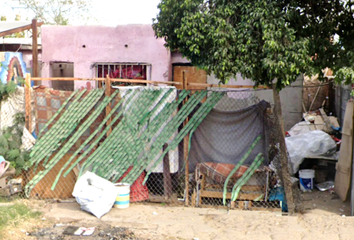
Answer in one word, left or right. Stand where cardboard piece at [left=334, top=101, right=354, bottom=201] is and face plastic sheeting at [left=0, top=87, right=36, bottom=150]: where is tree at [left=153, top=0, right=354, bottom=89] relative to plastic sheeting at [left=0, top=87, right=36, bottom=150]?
left

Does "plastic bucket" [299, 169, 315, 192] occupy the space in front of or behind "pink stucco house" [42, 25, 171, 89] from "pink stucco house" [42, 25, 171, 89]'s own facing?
in front

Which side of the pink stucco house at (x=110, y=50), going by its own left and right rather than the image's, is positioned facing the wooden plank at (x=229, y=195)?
front

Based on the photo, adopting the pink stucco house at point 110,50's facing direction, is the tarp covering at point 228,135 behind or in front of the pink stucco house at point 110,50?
in front

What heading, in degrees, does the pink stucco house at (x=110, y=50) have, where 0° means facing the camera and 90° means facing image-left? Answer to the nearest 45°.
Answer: approximately 0°

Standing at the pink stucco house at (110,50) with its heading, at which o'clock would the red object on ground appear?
The red object on ground is roughly at 12 o'clock from the pink stucco house.
